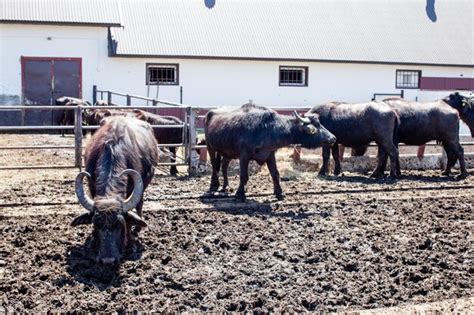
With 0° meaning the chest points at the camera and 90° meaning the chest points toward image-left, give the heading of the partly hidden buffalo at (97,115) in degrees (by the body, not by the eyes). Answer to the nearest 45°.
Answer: approximately 90°

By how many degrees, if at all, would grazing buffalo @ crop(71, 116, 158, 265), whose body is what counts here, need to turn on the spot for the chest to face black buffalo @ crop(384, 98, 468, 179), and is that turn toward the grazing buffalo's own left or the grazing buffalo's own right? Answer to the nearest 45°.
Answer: approximately 135° to the grazing buffalo's own left

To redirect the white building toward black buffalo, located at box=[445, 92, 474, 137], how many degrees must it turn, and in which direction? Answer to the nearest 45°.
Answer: approximately 45° to its left

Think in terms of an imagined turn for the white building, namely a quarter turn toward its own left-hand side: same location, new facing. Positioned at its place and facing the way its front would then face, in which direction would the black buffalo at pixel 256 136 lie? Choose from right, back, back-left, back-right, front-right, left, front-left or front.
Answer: right

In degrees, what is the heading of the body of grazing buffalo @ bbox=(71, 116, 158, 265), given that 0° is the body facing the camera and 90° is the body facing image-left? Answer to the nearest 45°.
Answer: approximately 0°

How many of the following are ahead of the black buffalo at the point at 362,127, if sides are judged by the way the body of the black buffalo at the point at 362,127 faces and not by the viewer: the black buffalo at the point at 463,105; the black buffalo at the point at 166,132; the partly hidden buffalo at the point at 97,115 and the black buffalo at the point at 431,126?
2

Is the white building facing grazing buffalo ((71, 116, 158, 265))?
yes

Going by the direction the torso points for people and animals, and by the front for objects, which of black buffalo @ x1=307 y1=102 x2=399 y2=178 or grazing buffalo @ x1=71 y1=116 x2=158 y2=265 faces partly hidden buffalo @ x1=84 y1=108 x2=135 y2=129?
the black buffalo
